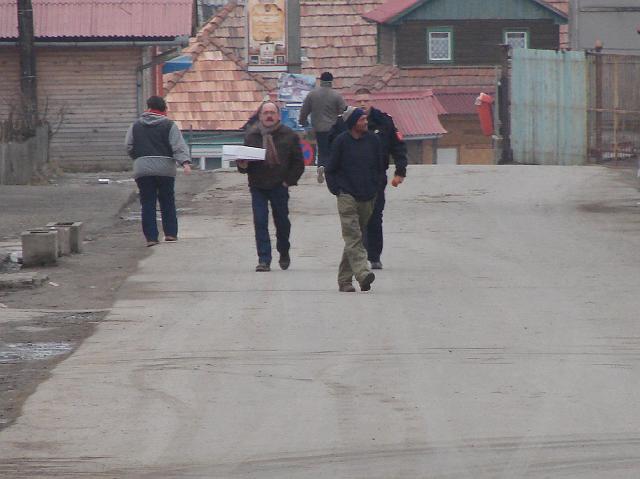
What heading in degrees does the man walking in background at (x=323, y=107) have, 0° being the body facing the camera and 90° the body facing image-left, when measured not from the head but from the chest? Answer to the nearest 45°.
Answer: approximately 180°

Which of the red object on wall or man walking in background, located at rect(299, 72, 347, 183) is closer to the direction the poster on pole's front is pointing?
the man walking in background

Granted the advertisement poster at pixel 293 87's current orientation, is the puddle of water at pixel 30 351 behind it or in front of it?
in front

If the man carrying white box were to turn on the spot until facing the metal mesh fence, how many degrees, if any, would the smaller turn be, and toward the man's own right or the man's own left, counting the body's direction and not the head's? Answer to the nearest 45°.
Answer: approximately 135° to the man's own left

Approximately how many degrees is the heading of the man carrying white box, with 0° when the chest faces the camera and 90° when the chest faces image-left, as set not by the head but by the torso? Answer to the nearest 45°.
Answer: approximately 0°

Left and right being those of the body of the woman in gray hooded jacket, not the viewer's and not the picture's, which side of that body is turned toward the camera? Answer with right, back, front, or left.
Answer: back

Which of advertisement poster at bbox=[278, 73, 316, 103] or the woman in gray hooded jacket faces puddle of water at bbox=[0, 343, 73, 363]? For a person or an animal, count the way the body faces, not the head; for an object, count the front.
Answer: the advertisement poster

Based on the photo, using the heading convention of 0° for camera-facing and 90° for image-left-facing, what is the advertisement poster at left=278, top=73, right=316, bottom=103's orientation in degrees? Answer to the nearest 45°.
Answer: approximately 0°

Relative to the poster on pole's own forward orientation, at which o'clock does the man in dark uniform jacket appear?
The man in dark uniform jacket is roughly at 12 o'clock from the poster on pole.

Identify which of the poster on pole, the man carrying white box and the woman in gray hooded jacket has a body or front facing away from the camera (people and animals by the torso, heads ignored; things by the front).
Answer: the woman in gray hooded jacket

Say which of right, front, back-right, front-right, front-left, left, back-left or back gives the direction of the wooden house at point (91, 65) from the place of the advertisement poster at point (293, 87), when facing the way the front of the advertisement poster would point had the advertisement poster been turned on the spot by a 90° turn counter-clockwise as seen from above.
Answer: back

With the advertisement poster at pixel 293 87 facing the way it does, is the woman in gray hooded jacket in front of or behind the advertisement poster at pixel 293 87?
in front

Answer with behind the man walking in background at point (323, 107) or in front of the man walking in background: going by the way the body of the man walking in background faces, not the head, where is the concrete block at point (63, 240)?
behind
